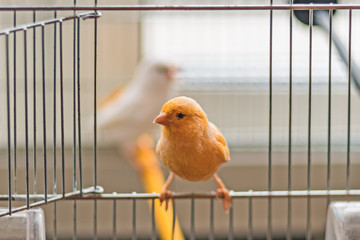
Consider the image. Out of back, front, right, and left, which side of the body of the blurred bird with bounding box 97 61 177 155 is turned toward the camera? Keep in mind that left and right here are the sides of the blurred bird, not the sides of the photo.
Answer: right

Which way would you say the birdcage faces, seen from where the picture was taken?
facing the viewer

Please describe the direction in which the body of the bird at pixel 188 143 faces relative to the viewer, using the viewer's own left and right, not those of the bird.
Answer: facing the viewer and to the left of the viewer

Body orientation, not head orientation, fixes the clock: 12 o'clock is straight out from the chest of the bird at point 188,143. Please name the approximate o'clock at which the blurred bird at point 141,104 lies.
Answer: The blurred bird is roughly at 4 o'clock from the bird.

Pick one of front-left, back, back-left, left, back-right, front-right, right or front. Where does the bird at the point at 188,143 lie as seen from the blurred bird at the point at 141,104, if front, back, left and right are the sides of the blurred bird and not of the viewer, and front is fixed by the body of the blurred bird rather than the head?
right
